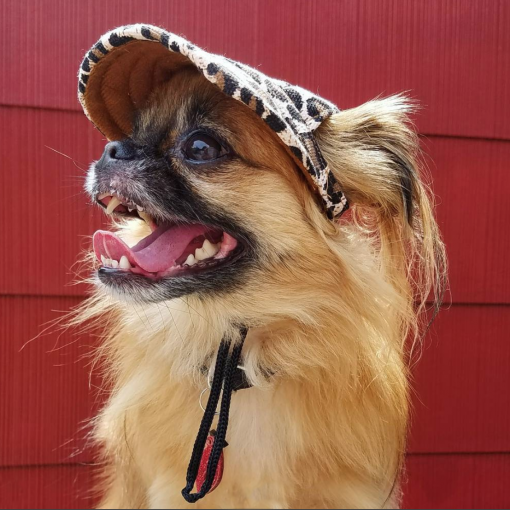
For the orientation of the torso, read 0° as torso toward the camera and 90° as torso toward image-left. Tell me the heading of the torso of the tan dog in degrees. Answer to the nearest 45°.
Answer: approximately 45°
